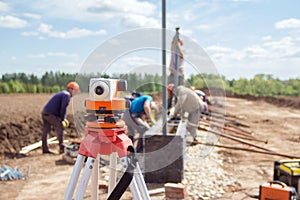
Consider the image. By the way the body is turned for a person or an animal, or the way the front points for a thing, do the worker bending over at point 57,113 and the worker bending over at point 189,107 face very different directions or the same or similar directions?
very different directions

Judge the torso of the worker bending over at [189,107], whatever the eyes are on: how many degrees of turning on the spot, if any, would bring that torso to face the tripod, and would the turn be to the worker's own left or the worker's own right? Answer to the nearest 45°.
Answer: approximately 90° to the worker's own left

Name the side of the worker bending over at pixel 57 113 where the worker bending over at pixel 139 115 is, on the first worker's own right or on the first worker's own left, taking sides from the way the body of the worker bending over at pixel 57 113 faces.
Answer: on the first worker's own right

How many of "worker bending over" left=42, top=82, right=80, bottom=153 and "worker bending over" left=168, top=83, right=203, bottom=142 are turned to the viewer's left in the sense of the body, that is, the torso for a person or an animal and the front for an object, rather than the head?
1

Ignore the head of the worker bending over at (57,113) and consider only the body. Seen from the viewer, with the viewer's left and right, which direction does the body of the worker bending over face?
facing to the right of the viewer

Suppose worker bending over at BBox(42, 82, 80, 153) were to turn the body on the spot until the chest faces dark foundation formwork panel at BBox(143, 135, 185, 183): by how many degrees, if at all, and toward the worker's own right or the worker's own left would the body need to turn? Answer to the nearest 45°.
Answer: approximately 45° to the worker's own right

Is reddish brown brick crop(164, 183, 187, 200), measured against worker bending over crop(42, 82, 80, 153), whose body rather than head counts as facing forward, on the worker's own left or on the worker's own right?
on the worker's own right

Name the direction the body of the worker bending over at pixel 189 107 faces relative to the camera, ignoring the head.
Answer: to the viewer's left

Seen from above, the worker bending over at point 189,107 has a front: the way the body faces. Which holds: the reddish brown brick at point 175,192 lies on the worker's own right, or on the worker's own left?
on the worker's own left
